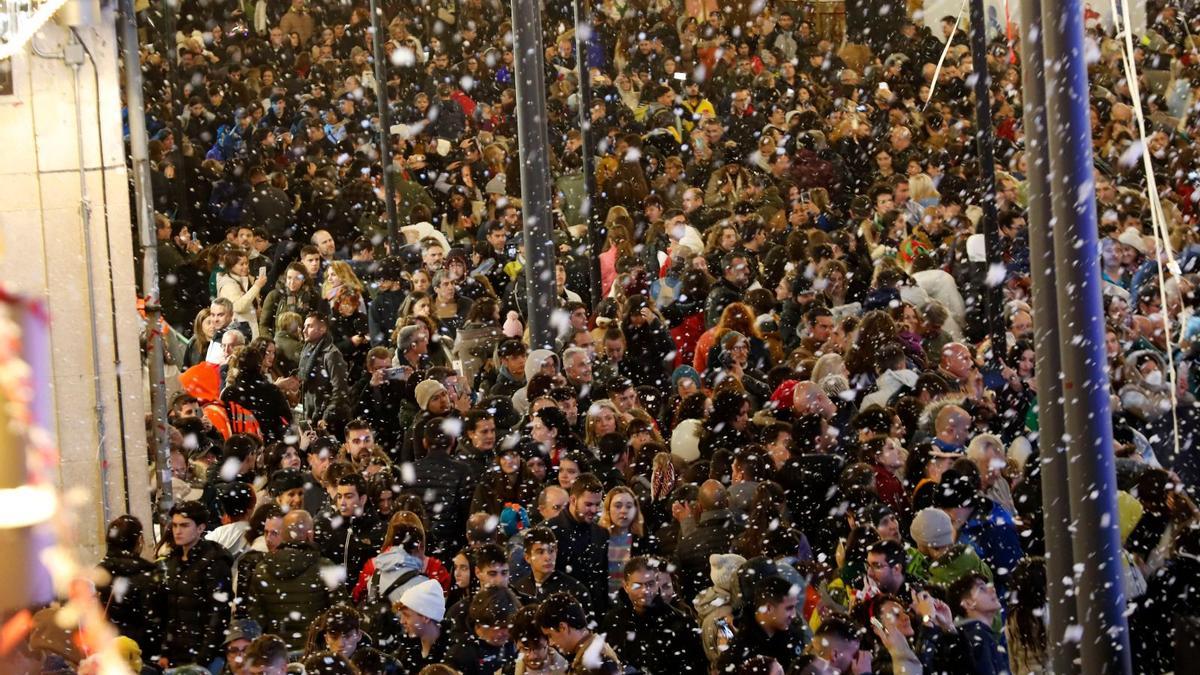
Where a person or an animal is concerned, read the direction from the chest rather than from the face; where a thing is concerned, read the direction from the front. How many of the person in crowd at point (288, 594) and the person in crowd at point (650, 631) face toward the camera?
1

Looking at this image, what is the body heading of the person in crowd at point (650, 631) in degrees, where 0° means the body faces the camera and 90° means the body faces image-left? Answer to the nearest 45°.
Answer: approximately 0°

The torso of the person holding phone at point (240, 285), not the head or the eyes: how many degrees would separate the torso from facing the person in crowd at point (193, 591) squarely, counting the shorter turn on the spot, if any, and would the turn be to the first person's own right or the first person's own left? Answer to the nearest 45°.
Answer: approximately 45° to the first person's own right

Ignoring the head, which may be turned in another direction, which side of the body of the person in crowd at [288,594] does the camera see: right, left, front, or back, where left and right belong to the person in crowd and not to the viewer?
back

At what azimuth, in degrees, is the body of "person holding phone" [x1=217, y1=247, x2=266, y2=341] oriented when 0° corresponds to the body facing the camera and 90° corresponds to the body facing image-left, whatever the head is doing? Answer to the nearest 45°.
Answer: approximately 315°

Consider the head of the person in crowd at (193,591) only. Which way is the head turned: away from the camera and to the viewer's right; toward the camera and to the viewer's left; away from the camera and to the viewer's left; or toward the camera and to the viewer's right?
toward the camera and to the viewer's left

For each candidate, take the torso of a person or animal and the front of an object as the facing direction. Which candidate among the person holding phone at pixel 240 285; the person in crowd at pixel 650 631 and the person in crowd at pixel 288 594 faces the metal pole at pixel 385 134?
the person in crowd at pixel 288 594

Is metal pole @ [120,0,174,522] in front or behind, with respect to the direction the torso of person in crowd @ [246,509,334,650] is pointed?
in front

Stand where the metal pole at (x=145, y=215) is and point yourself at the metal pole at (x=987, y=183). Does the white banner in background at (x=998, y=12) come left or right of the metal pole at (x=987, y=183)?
left

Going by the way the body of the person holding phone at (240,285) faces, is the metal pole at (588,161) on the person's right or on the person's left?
on the person's left

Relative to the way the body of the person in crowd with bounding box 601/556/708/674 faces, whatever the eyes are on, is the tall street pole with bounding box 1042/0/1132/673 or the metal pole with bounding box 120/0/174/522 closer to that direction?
the tall street pole

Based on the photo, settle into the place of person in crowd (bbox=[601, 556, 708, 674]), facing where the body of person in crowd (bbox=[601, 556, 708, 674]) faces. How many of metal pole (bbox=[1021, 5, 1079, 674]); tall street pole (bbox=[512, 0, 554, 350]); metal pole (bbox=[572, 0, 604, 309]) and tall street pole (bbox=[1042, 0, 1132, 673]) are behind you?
2

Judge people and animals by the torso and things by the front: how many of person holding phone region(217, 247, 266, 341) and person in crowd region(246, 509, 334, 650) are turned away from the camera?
1
